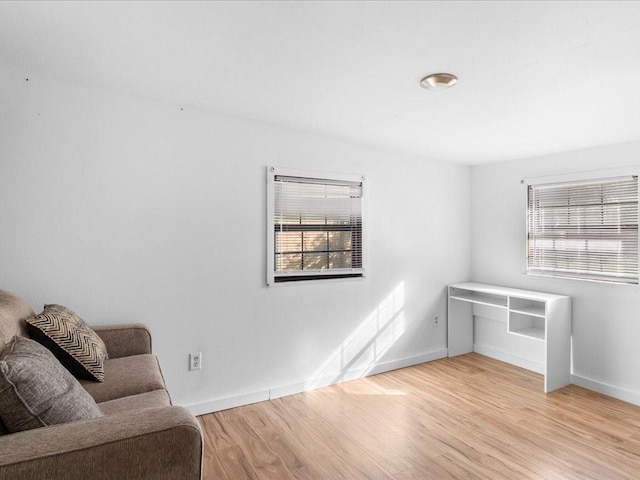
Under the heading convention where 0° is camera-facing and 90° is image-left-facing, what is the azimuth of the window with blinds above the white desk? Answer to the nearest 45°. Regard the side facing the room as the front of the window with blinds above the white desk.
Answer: approximately 45°

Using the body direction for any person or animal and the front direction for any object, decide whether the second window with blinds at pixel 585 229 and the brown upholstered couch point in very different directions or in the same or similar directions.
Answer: very different directions

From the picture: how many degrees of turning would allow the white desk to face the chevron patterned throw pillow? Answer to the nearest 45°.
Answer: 0° — it already faces it

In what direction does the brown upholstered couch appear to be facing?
to the viewer's right

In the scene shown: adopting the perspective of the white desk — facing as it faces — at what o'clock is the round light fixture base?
The round light fixture base is roughly at 11 o'clock from the white desk.

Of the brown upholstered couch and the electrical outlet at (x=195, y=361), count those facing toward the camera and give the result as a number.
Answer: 1

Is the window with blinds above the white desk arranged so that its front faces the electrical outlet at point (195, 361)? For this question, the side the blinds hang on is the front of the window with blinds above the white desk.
yes

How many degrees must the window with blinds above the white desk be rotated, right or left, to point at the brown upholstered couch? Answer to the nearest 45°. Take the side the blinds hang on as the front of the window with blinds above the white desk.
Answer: approximately 45° to its left

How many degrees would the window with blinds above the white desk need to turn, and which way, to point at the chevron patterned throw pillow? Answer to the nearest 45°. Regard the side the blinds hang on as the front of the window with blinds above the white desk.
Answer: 0° — it already faces it
